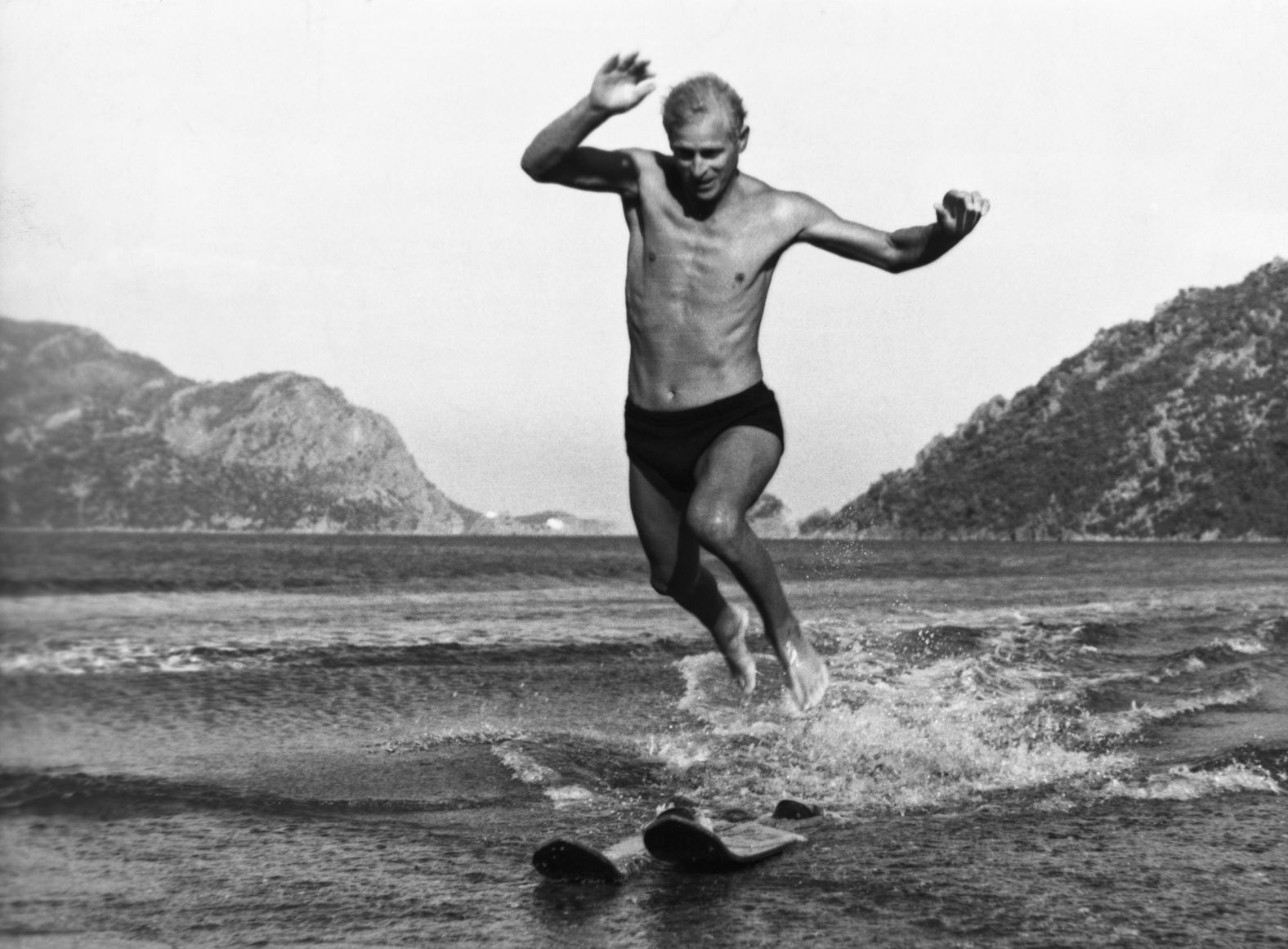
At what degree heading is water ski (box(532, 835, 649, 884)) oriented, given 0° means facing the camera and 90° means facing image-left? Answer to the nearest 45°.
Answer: approximately 45°

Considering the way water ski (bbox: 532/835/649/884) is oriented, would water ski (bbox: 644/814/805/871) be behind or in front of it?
behind

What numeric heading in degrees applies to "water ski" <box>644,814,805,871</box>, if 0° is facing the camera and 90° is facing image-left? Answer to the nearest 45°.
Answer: approximately 45°
